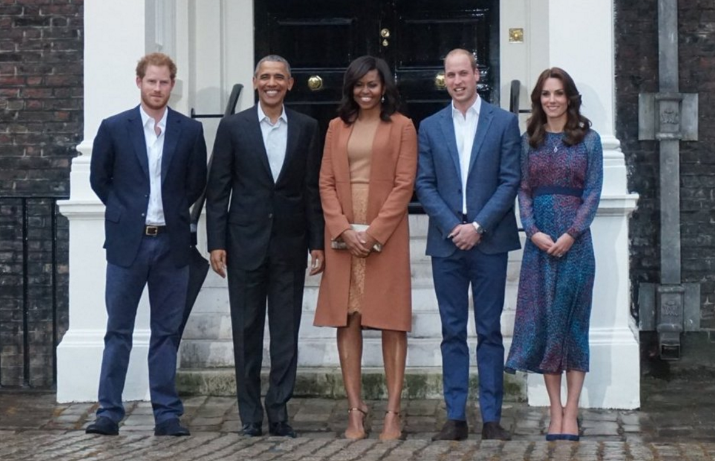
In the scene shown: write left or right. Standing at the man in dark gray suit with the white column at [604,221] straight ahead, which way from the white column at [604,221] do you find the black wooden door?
left

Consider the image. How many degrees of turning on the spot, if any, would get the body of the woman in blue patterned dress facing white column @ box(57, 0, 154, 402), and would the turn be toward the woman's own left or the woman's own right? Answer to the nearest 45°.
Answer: approximately 90° to the woman's own right

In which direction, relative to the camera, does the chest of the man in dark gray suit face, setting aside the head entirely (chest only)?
toward the camera

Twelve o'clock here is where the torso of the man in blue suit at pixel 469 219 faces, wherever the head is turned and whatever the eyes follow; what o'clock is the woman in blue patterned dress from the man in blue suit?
The woman in blue patterned dress is roughly at 9 o'clock from the man in blue suit.

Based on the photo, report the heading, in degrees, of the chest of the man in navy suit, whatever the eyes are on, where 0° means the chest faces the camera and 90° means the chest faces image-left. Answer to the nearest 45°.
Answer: approximately 0°

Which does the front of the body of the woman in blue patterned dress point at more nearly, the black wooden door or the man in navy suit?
the man in navy suit

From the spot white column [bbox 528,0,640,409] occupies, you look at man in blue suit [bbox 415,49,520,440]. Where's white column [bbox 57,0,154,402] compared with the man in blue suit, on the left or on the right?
right

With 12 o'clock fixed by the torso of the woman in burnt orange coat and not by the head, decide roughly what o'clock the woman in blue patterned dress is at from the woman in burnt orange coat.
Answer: The woman in blue patterned dress is roughly at 9 o'clock from the woman in burnt orange coat.

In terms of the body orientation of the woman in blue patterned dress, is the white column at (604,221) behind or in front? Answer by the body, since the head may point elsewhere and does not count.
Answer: behind

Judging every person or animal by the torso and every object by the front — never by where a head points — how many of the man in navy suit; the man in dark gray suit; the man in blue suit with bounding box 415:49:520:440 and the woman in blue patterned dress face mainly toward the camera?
4

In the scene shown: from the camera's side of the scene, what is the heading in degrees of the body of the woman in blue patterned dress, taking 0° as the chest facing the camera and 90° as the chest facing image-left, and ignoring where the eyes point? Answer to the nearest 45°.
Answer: approximately 0°

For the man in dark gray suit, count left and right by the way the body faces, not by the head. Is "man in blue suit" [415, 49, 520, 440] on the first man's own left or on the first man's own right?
on the first man's own left
